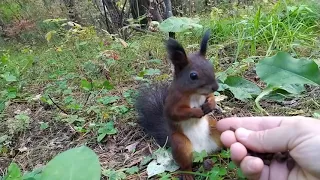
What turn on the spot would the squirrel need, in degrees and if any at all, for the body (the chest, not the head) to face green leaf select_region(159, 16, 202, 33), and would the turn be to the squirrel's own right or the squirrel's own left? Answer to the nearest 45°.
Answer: approximately 135° to the squirrel's own left

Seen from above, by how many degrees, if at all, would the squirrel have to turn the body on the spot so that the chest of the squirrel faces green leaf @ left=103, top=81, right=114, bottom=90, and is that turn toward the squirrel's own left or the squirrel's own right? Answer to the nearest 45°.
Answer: approximately 180°

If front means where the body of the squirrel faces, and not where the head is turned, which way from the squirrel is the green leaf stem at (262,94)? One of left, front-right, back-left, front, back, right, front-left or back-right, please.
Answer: left

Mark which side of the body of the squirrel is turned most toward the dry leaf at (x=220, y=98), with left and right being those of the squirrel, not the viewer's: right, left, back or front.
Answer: left

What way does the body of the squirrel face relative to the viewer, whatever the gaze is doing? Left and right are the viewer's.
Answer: facing the viewer and to the right of the viewer

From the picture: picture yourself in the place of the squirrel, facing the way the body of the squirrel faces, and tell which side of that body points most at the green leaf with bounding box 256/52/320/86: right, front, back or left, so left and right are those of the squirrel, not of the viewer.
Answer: left

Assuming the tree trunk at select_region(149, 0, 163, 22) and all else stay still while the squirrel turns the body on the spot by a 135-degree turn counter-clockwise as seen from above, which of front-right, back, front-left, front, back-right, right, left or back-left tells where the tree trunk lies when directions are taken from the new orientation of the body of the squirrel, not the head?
front

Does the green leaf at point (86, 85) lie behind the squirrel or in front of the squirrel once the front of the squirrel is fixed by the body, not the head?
behind

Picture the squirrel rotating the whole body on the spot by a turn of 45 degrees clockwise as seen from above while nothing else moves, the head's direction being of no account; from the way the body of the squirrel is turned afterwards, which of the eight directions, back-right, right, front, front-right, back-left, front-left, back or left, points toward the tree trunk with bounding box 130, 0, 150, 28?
back

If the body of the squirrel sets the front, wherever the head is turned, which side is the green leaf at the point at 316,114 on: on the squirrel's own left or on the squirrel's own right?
on the squirrel's own left
